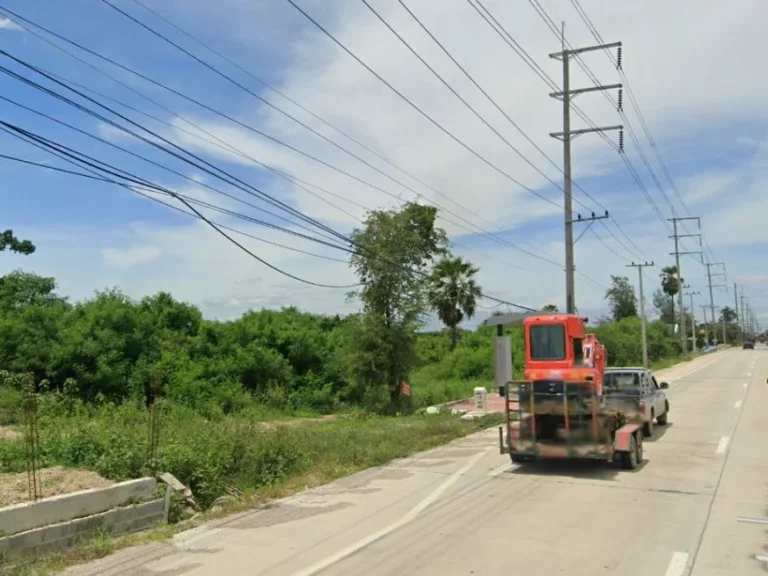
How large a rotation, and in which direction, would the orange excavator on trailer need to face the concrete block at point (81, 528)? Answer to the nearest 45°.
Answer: approximately 135° to its left

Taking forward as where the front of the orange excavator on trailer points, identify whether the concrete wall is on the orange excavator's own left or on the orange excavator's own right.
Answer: on the orange excavator's own left

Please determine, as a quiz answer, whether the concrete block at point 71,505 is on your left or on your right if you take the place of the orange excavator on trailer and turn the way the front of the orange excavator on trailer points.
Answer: on your left

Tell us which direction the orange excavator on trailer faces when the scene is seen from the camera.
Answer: facing away from the viewer

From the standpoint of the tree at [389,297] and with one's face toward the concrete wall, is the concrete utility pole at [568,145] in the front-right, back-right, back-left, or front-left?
back-left

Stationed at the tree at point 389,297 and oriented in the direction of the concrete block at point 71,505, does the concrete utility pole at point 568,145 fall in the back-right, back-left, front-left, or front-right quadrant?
back-left
